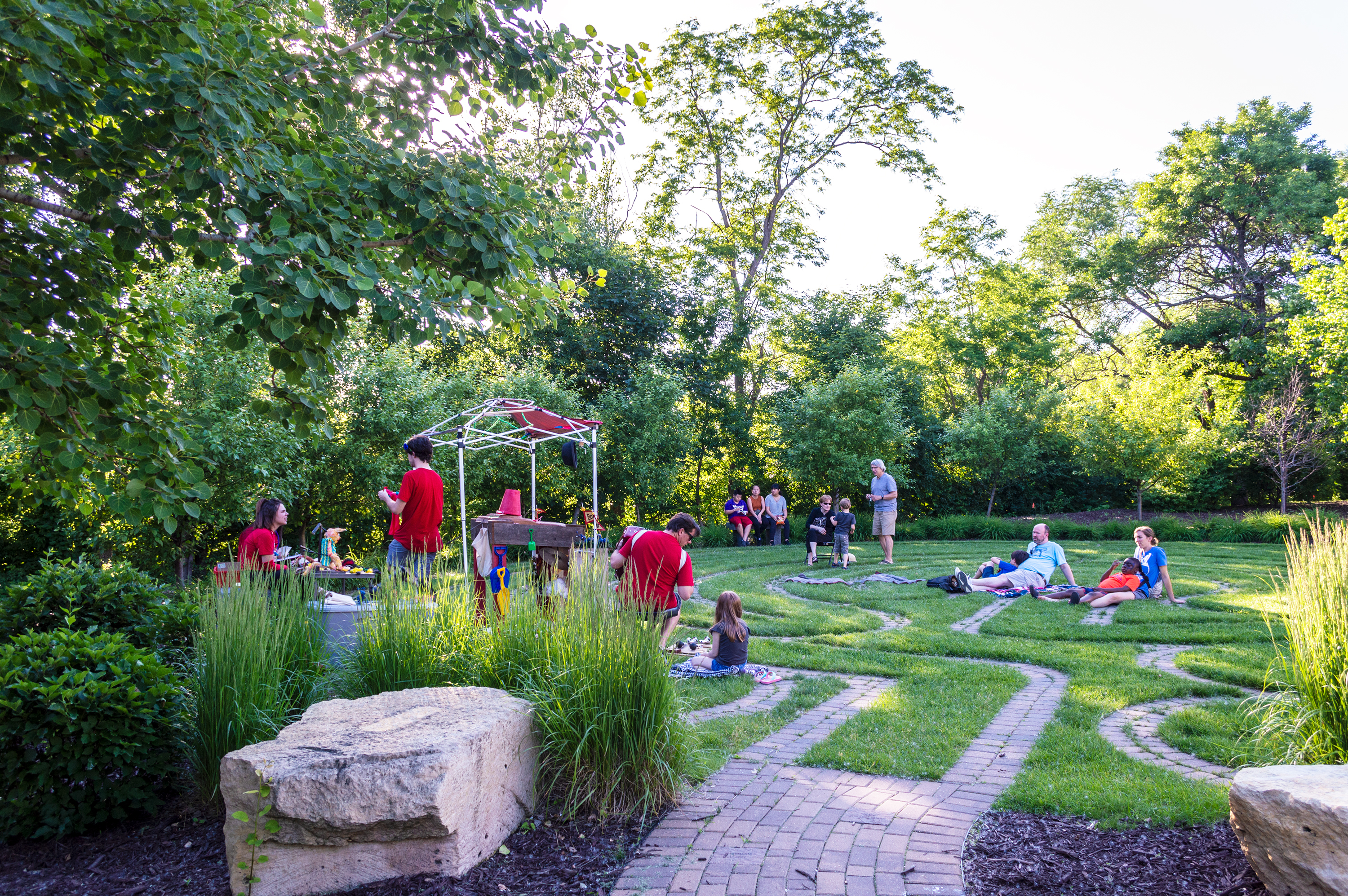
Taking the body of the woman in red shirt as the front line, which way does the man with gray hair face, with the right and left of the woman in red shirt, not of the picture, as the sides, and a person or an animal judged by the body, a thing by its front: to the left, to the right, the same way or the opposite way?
the opposite way

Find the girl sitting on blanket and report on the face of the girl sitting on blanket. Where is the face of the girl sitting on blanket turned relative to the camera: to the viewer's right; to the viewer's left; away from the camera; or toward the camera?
away from the camera

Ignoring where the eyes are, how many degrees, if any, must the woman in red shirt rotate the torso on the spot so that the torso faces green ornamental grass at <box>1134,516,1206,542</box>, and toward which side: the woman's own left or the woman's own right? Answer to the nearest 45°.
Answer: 0° — they already face it

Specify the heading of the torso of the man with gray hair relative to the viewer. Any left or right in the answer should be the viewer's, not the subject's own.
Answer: facing the viewer and to the left of the viewer

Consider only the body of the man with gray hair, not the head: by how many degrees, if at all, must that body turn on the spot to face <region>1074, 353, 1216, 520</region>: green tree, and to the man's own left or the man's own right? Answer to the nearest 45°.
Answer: approximately 180°

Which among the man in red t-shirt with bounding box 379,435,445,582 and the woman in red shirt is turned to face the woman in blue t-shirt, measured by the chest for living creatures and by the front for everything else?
the woman in red shirt

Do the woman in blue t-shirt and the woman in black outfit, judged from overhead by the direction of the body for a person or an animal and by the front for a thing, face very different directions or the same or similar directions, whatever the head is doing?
same or similar directions

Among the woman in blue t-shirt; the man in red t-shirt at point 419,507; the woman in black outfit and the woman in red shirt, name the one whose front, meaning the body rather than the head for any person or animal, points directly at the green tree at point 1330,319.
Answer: the woman in red shirt

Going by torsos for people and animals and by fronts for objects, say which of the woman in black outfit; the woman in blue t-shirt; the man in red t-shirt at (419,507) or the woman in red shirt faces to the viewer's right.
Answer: the woman in red shirt

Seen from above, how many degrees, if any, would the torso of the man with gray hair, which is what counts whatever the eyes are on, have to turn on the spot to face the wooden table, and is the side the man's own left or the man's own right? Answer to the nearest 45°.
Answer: approximately 45° to the man's own left

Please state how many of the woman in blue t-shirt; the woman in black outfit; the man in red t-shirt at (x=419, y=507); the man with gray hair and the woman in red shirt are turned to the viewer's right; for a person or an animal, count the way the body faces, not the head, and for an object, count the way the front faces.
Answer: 1

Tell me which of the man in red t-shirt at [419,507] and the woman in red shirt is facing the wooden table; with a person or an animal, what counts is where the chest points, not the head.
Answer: the woman in red shirt

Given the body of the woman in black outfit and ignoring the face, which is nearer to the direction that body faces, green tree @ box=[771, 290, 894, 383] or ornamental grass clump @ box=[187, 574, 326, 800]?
the ornamental grass clump

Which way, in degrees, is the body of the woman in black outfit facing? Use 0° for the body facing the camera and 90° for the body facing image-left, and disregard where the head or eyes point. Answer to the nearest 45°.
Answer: approximately 45°

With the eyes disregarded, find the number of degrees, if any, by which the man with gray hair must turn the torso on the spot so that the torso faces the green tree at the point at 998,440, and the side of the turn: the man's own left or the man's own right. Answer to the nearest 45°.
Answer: approximately 135° to the man's own right

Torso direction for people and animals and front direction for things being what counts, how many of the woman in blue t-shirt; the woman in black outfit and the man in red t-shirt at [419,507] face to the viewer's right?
0

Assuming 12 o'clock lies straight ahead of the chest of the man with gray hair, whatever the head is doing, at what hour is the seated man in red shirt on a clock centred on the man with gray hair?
The seated man in red shirt is roughly at 11 o'clock from the man with gray hair.
